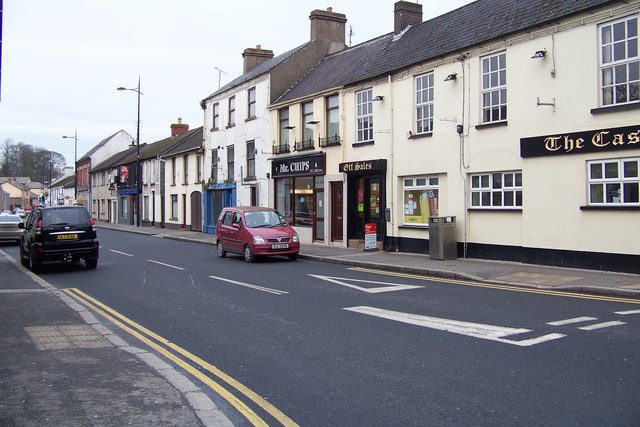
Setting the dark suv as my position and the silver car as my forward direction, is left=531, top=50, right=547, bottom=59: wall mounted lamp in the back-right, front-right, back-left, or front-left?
back-right

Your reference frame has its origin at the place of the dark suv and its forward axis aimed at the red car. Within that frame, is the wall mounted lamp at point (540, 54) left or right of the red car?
right

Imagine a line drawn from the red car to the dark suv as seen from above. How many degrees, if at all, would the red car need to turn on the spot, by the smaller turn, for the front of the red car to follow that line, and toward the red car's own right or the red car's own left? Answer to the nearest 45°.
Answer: approximately 135° to the red car's own right

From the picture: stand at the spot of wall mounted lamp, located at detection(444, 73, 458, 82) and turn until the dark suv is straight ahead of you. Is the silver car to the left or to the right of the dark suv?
right

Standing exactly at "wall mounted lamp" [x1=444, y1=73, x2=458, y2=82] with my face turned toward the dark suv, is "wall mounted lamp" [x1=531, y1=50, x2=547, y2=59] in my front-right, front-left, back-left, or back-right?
back-left

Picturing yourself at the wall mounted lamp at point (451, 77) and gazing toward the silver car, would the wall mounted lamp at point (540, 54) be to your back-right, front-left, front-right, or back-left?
back-left

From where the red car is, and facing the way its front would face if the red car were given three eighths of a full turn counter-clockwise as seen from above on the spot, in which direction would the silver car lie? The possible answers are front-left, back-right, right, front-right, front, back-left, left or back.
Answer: front-left

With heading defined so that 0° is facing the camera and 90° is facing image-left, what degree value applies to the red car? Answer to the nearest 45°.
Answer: approximately 315°
